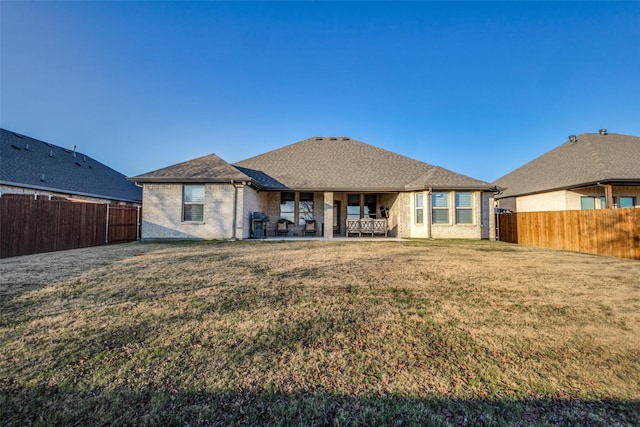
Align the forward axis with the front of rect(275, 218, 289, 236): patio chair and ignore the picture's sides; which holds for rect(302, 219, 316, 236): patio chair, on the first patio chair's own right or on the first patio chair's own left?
on the first patio chair's own left

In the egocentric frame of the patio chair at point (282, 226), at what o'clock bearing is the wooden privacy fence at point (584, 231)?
The wooden privacy fence is roughly at 10 o'clock from the patio chair.

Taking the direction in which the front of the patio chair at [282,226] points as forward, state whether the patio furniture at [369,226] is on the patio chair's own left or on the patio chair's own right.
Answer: on the patio chair's own left

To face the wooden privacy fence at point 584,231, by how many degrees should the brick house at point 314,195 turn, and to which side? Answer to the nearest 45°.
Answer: approximately 135° to its right

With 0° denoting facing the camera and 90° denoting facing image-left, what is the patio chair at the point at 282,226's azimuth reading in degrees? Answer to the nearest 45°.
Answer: approximately 0°

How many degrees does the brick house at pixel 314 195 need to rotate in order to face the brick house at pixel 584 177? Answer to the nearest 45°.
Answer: approximately 90° to its right

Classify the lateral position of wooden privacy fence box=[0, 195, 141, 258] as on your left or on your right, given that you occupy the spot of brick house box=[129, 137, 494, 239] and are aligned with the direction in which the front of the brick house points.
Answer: on your left

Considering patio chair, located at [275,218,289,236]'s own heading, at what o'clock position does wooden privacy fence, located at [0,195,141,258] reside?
The wooden privacy fence is roughly at 2 o'clock from the patio chair.

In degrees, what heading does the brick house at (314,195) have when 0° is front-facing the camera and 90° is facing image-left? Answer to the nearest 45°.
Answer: approximately 180°
